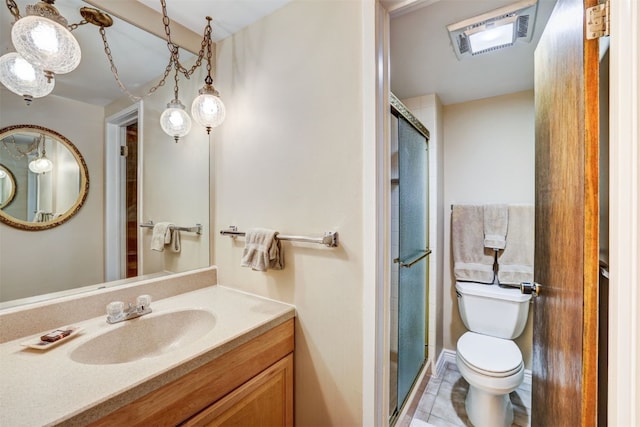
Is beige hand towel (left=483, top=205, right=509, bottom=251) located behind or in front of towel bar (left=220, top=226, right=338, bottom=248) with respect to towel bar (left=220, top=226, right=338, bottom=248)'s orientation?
behind

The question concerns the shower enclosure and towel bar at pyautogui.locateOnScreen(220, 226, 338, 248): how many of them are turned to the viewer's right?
1

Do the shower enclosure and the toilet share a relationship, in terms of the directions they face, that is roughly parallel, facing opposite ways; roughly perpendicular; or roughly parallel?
roughly perpendicular

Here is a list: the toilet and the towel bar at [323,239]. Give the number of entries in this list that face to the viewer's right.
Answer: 0

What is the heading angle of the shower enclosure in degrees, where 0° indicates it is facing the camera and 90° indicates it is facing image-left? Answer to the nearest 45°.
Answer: approximately 270°

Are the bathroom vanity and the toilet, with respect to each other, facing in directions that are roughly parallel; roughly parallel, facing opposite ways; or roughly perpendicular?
roughly perpendicular

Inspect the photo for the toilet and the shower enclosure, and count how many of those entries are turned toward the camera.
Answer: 1

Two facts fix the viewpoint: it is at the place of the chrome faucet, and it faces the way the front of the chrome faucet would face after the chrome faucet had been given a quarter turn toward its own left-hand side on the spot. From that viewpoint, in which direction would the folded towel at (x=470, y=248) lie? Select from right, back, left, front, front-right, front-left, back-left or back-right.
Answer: front-right

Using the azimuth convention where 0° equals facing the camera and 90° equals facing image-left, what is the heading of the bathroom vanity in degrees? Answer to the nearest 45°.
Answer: approximately 315°

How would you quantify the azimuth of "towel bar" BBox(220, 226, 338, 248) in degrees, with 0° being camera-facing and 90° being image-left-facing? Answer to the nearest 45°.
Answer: approximately 45°

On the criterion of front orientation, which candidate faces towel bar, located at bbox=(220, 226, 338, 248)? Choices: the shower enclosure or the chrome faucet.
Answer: the chrome faucet

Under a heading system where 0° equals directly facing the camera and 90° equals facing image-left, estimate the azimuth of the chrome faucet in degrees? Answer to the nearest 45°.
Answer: approximately 315°
